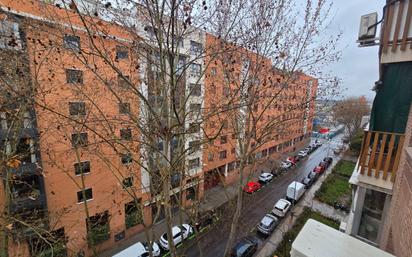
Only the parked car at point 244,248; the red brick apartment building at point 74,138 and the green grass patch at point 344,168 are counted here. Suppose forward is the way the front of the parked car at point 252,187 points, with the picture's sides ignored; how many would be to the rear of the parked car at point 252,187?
1

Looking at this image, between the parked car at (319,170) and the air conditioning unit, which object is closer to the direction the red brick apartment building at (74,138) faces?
the air conditioning unit

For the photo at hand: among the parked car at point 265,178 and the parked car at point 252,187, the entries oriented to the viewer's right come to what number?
0
